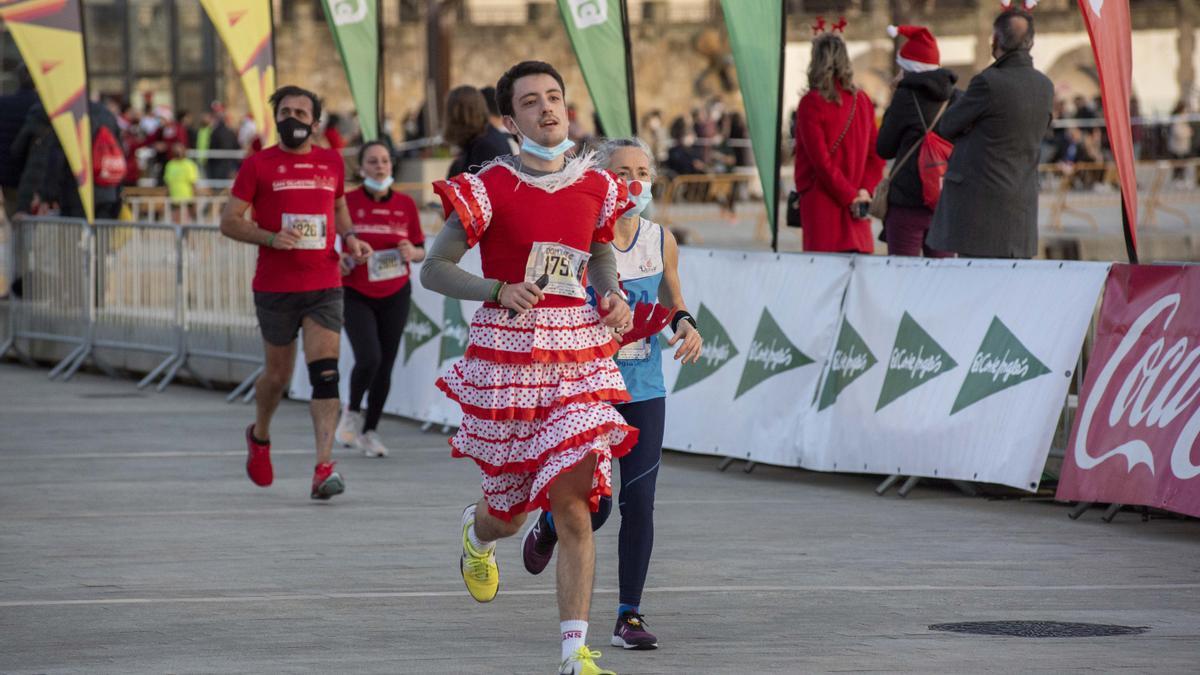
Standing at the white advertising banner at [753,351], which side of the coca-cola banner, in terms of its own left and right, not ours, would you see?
right

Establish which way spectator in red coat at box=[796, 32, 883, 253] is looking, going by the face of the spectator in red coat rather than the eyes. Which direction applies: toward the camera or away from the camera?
away from the camera

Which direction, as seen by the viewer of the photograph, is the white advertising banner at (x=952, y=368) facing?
facing the viewer and to the left of the viewer

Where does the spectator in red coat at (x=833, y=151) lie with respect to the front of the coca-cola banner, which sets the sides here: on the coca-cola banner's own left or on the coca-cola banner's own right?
on the coca-cola banner's own right

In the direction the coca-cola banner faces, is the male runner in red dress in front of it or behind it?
in front

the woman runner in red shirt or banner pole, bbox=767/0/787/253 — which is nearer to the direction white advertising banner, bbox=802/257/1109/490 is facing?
the woman runner in red shirt

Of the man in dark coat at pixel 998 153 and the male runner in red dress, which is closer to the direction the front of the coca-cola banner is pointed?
the male runner in red dress

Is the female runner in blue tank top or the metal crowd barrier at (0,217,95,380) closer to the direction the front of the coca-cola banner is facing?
the female runner in blue tank top

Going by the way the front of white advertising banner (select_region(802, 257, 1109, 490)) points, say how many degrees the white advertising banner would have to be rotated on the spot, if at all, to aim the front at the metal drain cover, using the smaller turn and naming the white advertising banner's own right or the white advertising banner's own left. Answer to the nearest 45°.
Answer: approximately 45° to the white advertising banner's own left
